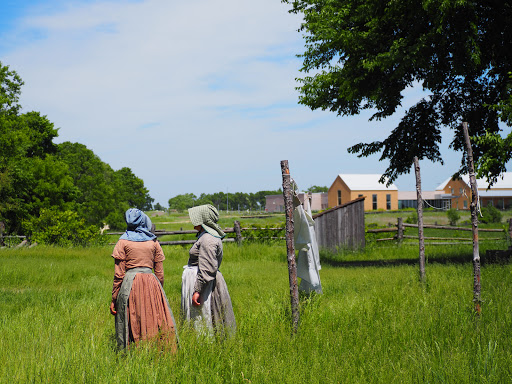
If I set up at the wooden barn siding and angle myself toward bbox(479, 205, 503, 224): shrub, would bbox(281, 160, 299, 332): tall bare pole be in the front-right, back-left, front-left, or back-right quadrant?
back-right

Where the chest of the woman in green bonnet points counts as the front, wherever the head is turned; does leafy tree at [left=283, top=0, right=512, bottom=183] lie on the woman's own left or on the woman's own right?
on the woman's own right

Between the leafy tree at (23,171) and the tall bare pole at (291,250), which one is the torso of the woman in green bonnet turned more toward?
the leafy tree

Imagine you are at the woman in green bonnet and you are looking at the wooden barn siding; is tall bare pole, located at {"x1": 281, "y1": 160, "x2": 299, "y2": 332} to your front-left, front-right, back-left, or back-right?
front-right

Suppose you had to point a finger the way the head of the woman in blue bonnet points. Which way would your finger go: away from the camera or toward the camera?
away from the camera

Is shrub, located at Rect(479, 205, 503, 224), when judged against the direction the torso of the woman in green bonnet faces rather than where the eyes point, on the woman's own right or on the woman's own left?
on the woman's own right

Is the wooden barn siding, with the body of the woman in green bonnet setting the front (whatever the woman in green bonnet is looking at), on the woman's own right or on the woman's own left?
on the woman's own right

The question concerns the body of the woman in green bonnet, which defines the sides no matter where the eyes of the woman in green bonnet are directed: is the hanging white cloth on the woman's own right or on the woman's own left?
on the woman's own right
